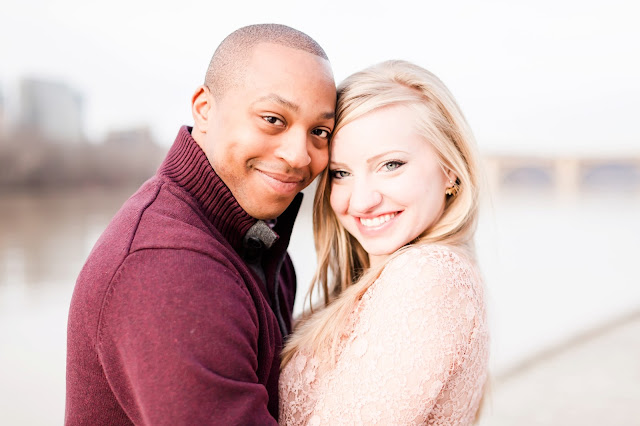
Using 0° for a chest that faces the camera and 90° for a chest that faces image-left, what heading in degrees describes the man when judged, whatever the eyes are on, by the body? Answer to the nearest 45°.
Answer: approximately 270°

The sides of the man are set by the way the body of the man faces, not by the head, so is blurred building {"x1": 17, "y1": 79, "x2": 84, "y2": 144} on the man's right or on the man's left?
on the man's left

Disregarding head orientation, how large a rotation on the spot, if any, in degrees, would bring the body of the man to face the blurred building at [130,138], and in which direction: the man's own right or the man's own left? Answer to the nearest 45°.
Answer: approximately 90° to the man's own left
